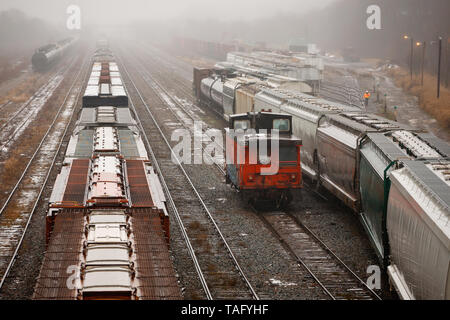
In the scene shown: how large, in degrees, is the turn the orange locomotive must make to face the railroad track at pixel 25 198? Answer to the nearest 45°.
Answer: approximately 90° to its right

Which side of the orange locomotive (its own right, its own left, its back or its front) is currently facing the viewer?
front

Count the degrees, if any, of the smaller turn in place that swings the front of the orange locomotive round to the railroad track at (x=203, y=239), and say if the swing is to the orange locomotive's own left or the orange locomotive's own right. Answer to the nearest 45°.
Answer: approximately 45° to the orange locomotive's own right

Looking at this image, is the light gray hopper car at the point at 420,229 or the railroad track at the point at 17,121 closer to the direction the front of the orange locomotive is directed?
the light gray hopper car

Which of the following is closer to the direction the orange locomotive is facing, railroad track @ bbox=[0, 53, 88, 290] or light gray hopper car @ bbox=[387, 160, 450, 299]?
the light gray hopper car

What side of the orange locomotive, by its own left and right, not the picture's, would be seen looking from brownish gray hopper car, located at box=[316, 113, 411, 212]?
left

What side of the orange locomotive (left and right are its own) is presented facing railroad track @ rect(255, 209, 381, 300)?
front

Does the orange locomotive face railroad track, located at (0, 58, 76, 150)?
no

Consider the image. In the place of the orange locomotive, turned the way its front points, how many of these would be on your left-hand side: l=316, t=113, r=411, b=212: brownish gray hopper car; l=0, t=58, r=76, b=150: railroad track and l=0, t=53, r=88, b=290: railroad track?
1
